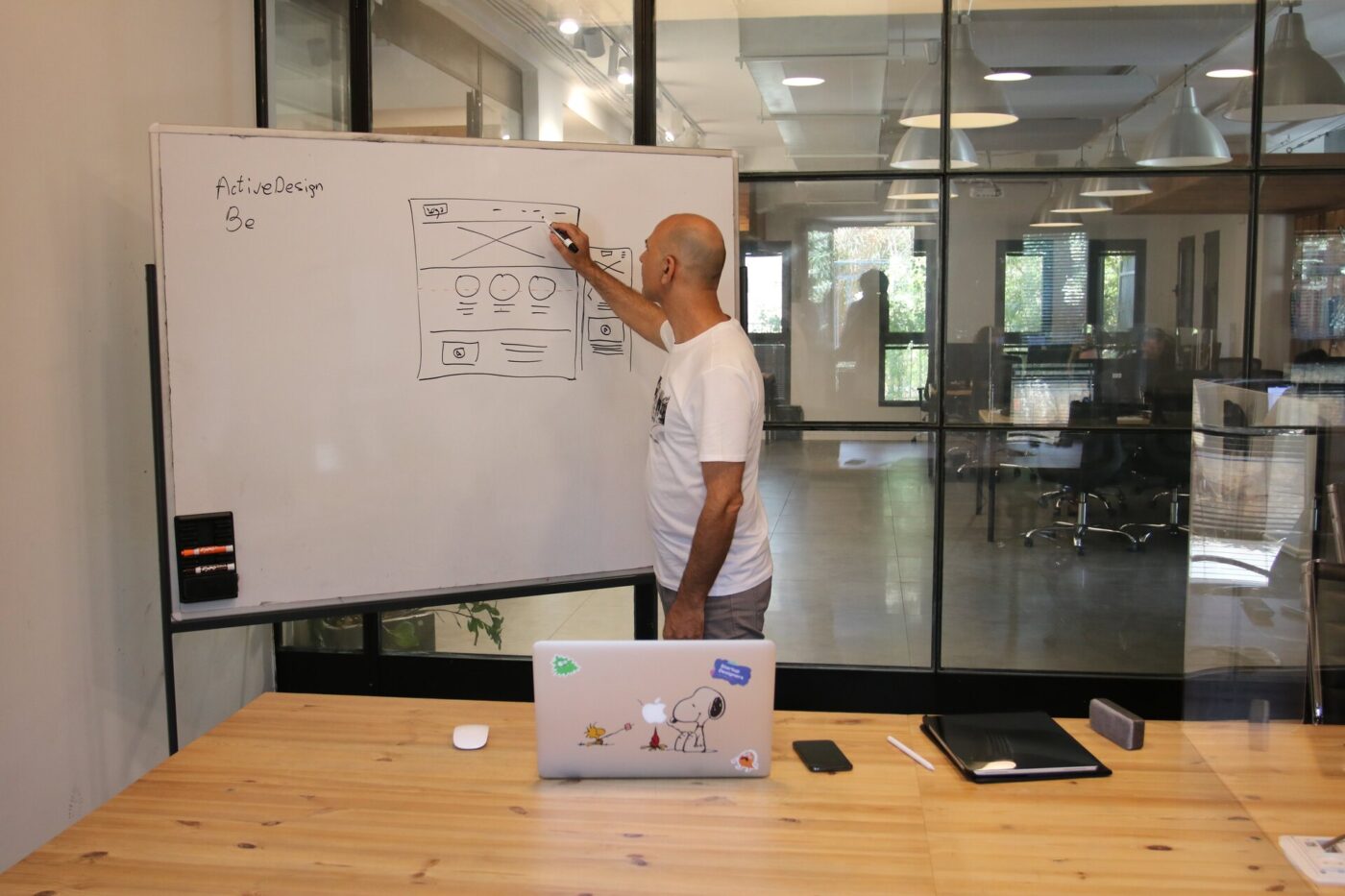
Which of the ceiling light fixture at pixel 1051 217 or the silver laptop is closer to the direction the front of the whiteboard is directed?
the silver laptop

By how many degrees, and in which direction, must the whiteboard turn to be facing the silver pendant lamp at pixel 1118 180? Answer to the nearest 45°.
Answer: approximately 90° to its left

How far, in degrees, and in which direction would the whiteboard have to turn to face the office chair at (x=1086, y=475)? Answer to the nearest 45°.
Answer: approximately 90° to its left

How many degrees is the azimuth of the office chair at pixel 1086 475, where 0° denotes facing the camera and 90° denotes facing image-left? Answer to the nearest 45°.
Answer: approximately 135°

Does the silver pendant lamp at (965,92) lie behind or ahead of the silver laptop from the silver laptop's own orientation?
ahead

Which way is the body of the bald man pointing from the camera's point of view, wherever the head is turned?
to the viewer's left

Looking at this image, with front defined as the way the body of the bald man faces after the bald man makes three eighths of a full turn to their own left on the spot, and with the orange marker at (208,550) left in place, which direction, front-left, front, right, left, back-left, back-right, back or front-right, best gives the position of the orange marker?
back-right

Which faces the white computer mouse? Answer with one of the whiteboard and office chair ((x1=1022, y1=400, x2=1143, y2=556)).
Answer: the whiteboard

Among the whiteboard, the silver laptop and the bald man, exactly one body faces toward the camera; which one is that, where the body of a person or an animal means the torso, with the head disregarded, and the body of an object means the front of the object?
the whiteboard

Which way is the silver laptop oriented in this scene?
away from the camera

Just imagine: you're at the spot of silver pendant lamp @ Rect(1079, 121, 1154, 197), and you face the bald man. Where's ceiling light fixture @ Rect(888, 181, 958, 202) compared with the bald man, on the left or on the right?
right

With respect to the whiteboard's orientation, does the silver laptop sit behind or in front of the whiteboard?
in front

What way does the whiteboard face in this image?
toward the camera

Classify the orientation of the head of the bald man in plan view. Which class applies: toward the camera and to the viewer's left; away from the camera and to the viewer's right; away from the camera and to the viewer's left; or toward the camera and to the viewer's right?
away from the camera and to the viewer's left
